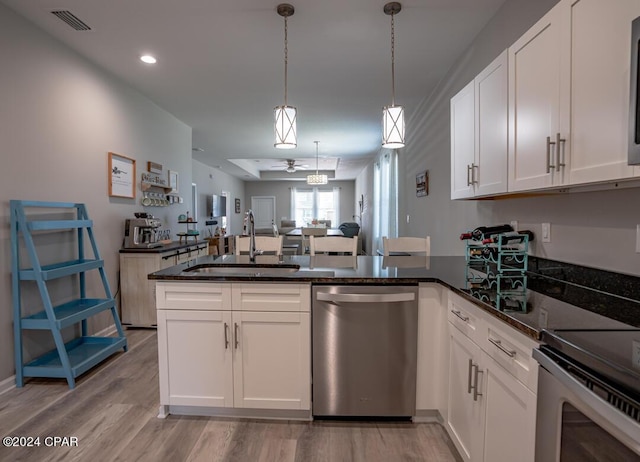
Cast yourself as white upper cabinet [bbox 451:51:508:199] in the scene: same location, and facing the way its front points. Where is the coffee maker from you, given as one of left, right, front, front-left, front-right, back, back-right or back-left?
front-right

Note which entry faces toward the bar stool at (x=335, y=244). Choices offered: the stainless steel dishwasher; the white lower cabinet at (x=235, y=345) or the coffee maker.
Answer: the coffee maker

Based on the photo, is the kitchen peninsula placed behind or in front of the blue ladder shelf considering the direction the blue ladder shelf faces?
in front

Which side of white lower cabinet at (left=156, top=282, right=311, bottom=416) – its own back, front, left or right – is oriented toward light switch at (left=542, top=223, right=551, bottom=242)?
left

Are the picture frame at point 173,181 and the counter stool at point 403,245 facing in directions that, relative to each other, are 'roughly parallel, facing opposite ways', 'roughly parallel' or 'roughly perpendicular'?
roughly perpendicular

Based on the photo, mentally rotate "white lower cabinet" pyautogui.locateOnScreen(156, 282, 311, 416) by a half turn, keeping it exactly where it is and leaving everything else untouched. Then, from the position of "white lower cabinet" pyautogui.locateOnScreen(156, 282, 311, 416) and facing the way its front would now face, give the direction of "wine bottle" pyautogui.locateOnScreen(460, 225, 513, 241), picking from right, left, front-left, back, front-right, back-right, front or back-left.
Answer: right

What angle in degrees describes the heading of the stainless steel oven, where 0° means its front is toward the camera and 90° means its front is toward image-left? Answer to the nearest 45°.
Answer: approximately 45°

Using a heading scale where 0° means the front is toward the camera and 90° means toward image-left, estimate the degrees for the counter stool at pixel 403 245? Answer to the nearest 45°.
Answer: approximately 0°

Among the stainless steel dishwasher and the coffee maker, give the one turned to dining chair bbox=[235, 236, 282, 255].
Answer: the coffee maker

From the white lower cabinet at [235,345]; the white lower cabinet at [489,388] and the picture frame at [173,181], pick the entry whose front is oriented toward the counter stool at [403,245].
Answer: the picture frame

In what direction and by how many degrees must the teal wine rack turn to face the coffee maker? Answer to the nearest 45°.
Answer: approximately 45° to its right

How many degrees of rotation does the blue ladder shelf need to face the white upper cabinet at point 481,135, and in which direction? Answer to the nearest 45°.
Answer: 0° — it already faces it

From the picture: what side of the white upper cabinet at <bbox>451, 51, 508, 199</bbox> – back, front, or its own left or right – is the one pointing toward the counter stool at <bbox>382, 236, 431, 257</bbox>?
right
